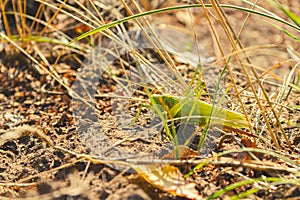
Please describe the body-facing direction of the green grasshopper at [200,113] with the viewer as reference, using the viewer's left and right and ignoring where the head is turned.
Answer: facing to the left of the viewer
